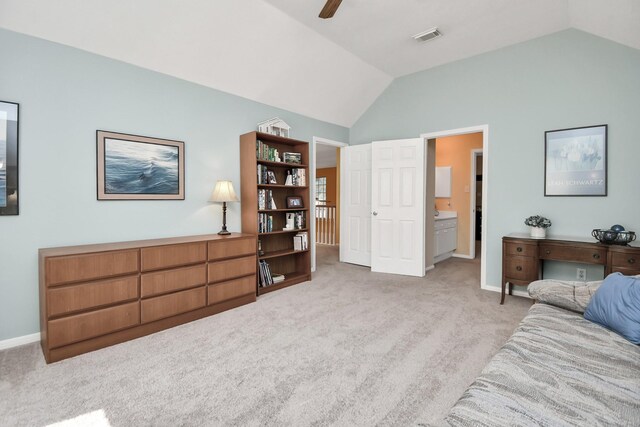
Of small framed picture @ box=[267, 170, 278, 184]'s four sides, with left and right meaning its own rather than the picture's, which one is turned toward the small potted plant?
front

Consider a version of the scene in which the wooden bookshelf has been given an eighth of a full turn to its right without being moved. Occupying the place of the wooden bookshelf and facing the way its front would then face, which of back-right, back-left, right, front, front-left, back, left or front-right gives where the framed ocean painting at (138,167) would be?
front-right

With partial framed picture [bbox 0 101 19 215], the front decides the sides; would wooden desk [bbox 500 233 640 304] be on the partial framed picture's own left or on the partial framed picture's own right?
on the partial framed picture's own left

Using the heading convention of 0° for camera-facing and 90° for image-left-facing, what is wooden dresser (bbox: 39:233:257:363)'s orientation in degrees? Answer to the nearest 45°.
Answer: approximately 315°

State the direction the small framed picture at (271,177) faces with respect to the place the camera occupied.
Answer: facing the viewer and to the right of the viewer

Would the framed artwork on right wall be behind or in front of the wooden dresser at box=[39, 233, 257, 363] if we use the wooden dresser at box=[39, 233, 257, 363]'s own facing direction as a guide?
in front

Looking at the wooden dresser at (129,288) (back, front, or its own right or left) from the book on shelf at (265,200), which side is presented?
left

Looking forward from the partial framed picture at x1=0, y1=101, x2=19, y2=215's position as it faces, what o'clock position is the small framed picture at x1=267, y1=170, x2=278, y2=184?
the small framed picture at x1=267, y1=170, x2=278, y2=184 is roughly at 9 o'clock from the partial framed picture at x1=0, y1=101, x2=19, y2=215.

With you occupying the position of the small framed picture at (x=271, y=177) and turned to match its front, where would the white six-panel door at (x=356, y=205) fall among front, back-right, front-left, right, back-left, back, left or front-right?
left

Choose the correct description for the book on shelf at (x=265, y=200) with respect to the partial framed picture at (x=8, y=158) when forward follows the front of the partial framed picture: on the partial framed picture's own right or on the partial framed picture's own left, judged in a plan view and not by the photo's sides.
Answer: on the partial framed picture's own left

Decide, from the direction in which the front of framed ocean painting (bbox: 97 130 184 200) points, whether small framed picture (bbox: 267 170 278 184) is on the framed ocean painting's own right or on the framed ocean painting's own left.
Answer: on the framed ocean painting's own left

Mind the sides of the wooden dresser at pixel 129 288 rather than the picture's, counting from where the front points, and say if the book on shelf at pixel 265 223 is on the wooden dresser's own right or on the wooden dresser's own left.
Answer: on the wooden dresser's own left

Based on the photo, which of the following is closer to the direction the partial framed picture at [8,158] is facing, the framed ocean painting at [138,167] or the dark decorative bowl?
the dark decorative bowl
